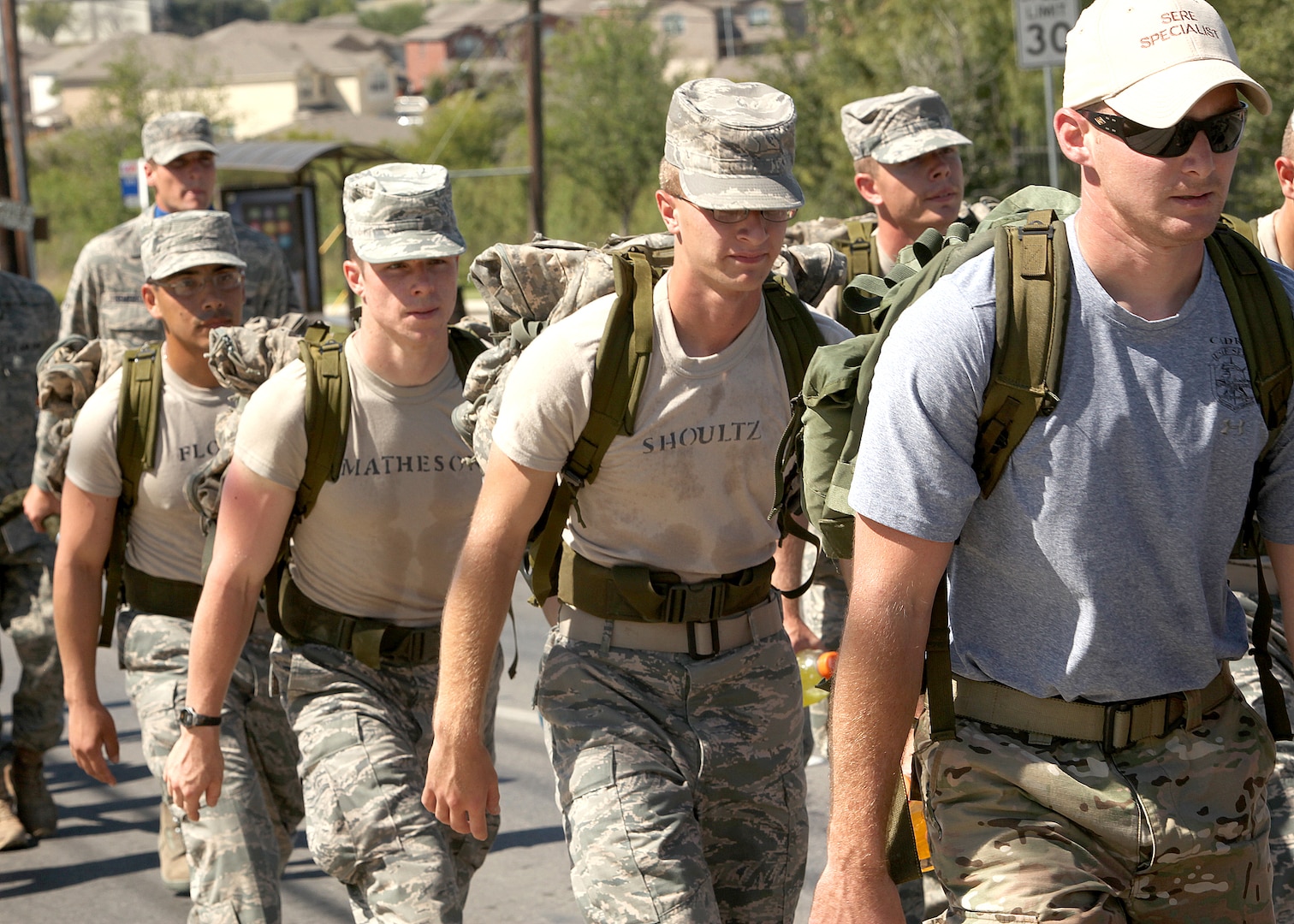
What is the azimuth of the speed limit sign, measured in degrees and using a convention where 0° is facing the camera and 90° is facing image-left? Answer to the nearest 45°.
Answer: approximately 0°

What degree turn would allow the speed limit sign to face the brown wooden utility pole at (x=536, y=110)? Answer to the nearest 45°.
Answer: approximately 135° to its right

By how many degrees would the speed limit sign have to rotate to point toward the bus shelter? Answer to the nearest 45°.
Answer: approximately 135° to its right
